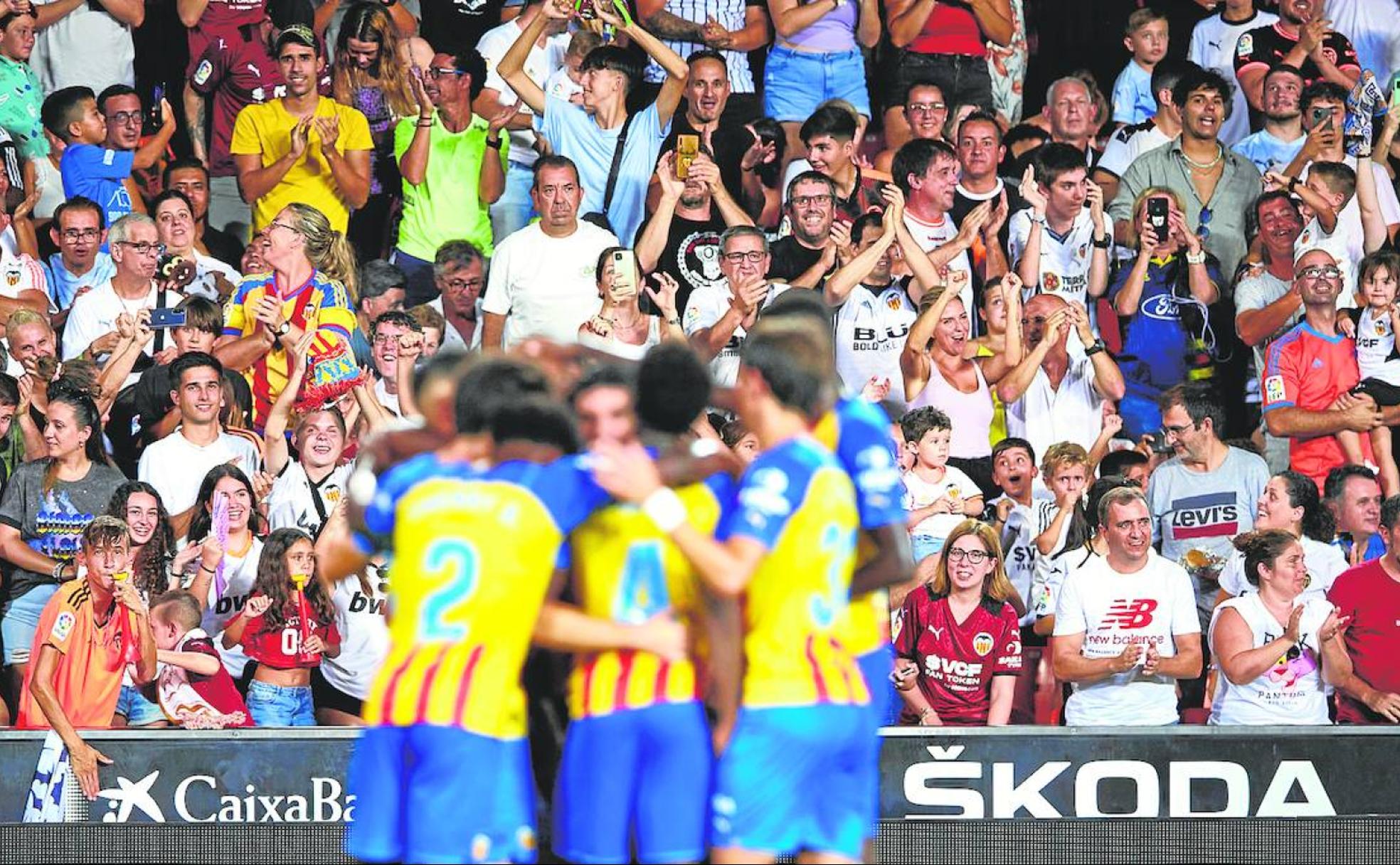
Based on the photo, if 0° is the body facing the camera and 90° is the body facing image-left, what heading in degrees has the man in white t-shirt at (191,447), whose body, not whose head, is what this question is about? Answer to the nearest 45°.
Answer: approximately 0°

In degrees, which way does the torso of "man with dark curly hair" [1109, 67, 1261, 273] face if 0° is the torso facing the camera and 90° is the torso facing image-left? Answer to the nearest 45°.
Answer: approximately 0°

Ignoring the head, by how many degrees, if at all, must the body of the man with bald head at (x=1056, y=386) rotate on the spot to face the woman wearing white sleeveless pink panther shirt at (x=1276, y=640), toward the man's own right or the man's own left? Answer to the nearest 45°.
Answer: approximately 45° to the man's own left

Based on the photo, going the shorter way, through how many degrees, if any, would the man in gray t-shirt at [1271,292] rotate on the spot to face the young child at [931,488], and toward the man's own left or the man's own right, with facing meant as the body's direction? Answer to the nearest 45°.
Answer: approximately 90° to the man's own right

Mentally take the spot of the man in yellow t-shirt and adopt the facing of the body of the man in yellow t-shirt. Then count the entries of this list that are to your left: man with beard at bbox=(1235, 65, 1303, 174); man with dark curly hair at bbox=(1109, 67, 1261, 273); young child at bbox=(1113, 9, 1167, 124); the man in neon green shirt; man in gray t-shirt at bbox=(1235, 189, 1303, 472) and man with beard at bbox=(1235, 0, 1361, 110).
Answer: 6
